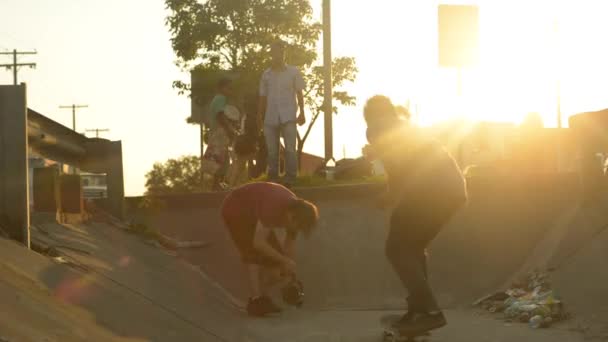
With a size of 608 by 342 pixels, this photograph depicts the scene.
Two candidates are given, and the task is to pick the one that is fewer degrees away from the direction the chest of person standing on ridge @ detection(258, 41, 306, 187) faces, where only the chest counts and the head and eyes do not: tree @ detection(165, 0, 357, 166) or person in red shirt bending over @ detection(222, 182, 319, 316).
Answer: the person in red shirt bending over

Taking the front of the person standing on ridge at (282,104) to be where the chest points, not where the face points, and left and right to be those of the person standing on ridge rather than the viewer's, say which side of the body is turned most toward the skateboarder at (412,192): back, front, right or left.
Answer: front

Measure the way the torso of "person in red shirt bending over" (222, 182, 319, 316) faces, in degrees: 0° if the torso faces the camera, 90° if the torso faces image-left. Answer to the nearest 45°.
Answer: approximately 270°

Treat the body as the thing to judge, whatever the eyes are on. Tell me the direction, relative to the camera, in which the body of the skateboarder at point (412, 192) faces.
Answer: to the viewer's left

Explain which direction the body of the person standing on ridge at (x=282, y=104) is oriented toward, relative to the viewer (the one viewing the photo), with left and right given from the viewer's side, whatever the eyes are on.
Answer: facing the viewer

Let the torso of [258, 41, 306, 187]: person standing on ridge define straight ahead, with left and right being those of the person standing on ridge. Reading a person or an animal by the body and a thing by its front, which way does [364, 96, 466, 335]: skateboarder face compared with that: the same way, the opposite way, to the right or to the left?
to the right

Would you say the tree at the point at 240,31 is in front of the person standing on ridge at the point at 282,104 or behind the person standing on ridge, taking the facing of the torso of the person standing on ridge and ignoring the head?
behind

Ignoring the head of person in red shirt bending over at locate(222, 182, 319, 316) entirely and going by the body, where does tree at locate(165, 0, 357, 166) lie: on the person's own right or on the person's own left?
on the person's own left

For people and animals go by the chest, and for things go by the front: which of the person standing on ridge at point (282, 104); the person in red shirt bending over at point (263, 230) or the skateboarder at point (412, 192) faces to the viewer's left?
the skateboarder at point (412, 192)

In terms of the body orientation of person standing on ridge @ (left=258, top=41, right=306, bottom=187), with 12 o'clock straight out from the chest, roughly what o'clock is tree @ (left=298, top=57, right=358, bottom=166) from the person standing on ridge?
The tree is roughly at 6 o'clock from the person standing on ridge.

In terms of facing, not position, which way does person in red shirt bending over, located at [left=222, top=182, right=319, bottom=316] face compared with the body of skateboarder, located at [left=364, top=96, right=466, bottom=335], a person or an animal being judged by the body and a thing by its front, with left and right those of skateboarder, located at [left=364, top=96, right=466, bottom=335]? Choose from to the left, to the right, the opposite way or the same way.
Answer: the opposite way

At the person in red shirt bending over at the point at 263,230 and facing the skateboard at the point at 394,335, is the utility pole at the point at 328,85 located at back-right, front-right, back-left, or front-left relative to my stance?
back-left

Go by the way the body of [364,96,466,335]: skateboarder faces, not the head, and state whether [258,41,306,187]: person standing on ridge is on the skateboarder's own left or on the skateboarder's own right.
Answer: on the skateboarder's own right

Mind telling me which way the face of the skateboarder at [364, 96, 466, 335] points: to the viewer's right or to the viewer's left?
to the viewer's left
